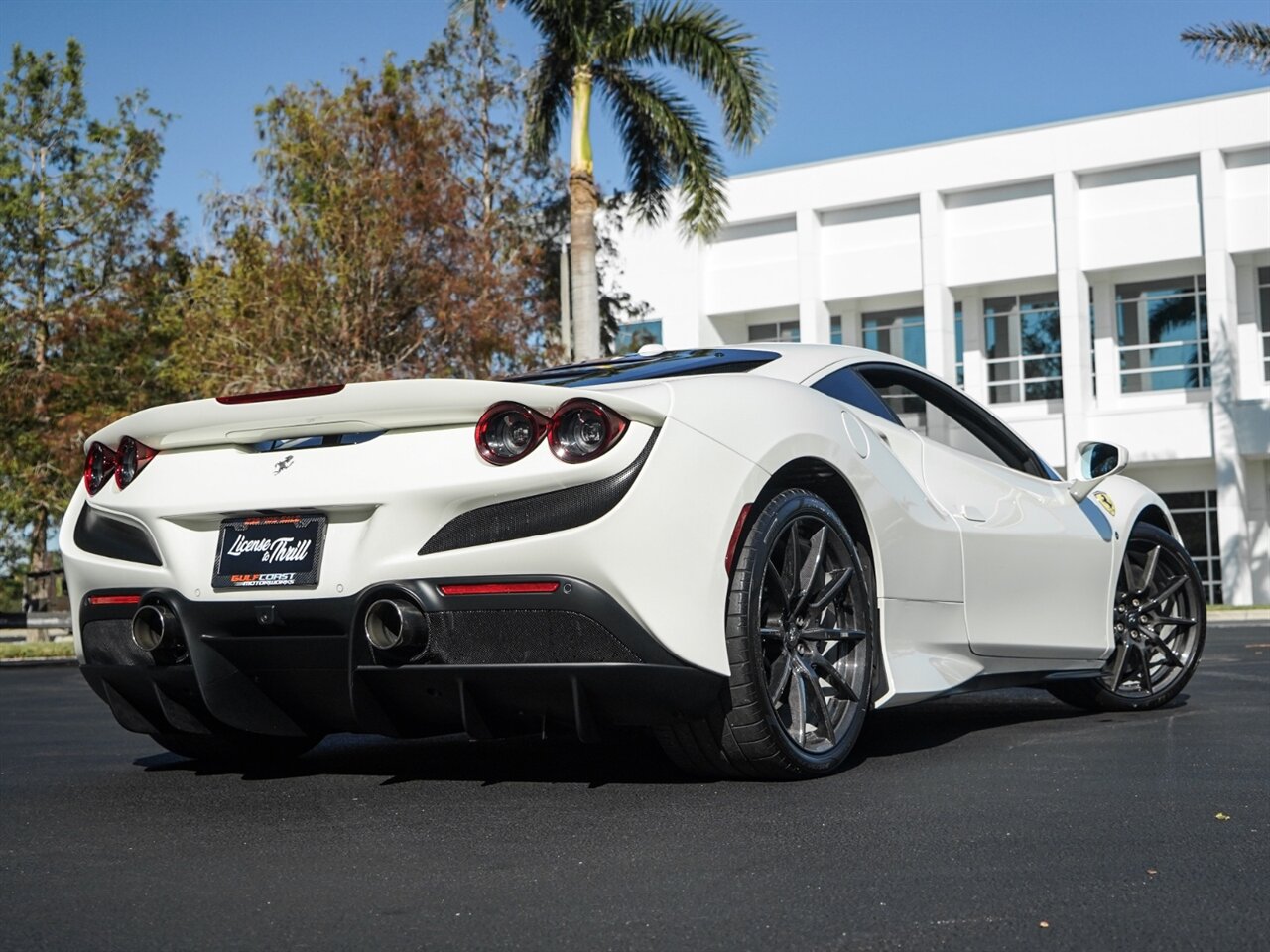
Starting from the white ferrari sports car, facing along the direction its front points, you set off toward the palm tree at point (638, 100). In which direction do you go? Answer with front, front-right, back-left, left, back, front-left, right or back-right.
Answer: front-left

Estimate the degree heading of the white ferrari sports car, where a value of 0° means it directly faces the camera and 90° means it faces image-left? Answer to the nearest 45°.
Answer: approximately 225°

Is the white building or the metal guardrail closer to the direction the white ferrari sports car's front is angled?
the white building

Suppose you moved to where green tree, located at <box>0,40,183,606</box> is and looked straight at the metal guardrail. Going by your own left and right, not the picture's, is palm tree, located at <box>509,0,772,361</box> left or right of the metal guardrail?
left

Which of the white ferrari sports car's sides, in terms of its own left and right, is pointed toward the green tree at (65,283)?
left

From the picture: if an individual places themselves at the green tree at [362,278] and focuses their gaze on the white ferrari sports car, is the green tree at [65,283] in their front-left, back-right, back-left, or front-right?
back-right

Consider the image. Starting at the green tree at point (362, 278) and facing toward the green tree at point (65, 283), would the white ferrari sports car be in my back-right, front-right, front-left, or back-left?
back-left

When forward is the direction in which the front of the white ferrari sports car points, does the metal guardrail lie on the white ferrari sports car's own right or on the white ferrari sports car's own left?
on the white ferrari sports car's own left

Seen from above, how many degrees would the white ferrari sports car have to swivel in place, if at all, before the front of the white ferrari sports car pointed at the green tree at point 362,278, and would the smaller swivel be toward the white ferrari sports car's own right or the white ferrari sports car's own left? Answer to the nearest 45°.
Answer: approximately 45° to the white ferrari sports car's own left
